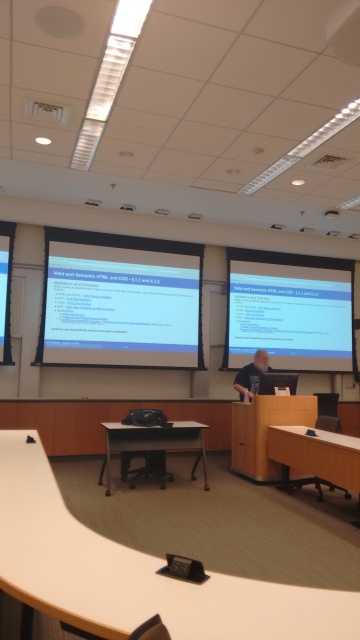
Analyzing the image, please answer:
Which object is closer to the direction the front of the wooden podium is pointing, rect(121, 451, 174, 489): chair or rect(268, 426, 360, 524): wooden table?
the wooden table

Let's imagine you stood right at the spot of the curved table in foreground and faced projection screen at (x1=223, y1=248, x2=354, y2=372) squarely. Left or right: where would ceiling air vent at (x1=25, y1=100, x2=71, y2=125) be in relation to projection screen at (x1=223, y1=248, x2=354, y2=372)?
left

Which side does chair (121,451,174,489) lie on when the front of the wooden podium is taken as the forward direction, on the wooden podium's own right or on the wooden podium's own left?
on the wooden podium's own right

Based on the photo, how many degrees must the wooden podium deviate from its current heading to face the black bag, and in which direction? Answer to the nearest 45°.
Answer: approximately 135° to its right

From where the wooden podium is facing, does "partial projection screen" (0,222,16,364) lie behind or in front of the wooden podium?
behind

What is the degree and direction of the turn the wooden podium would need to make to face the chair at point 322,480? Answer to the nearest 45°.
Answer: approximately 45° to its left

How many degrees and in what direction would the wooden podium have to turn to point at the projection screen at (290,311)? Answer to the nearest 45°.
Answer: approximately 135° to its left

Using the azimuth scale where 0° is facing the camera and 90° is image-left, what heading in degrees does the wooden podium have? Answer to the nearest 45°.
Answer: approximately 315°
